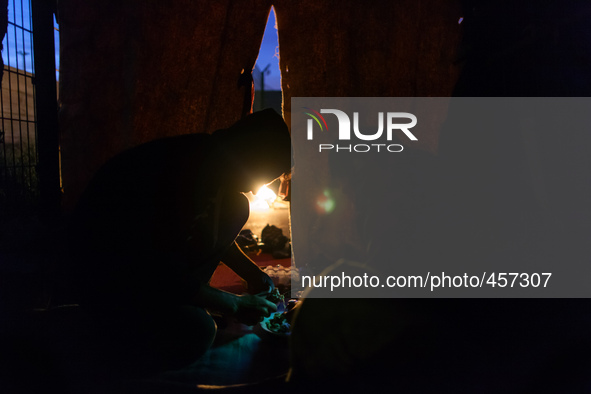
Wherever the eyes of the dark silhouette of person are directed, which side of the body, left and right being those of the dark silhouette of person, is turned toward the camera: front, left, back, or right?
right

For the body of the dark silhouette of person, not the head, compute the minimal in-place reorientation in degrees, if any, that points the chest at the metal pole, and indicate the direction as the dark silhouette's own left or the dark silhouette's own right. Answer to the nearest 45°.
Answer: approximately 135° to the dark silhouette's own left

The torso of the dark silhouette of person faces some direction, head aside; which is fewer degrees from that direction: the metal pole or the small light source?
the small light source

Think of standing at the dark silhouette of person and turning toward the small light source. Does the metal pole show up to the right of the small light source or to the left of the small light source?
left

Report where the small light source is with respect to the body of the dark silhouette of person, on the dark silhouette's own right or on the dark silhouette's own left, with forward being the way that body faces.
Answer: on the dark silhouette's own left
